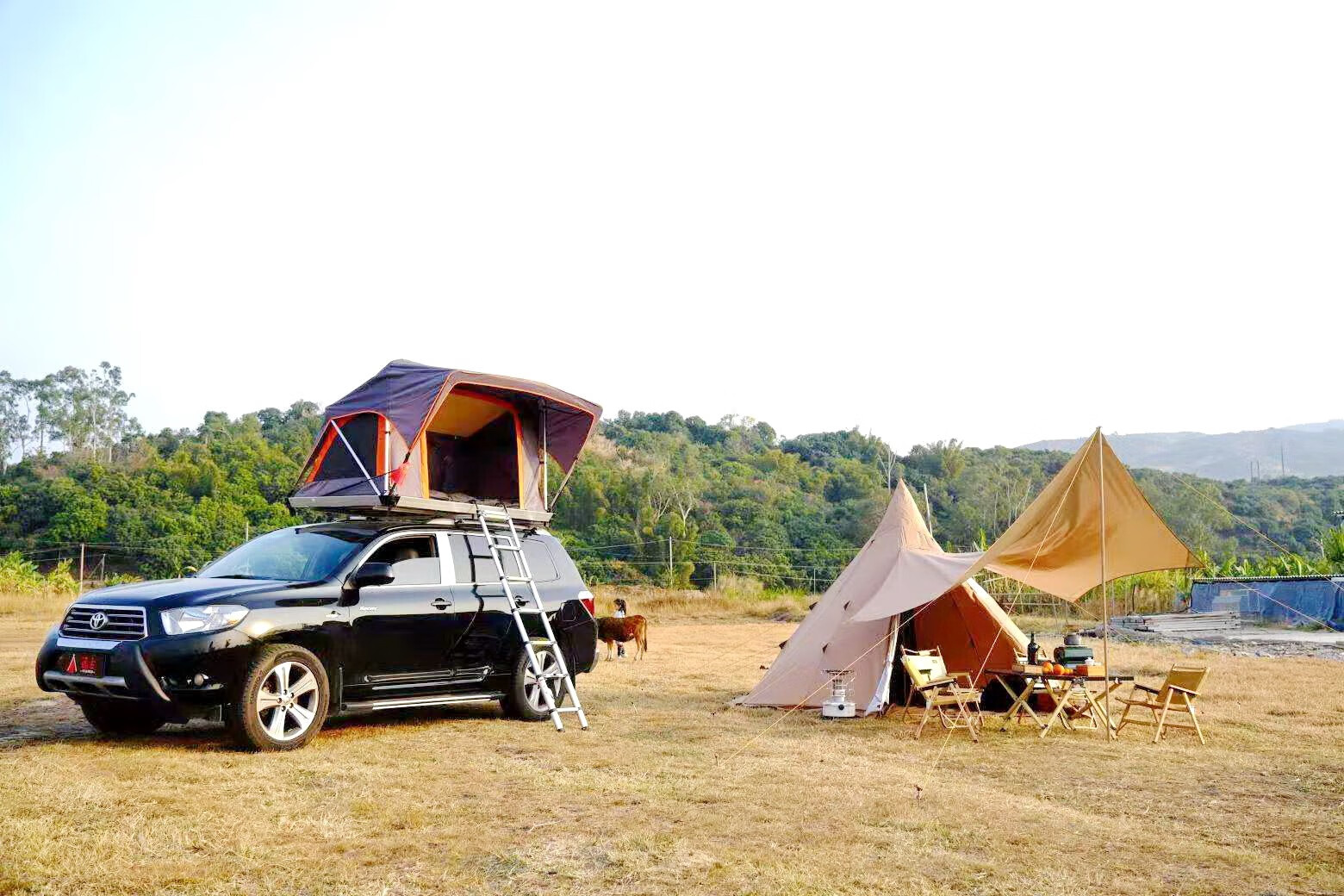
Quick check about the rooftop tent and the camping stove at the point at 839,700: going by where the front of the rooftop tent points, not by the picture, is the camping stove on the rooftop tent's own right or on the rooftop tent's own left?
on the rooftop tent's own left

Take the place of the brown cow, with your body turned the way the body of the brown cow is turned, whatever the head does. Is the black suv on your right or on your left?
on your left

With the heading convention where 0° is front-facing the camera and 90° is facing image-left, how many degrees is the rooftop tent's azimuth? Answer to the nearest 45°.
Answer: approximately 315°

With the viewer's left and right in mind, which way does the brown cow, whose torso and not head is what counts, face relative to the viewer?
facing to the left of the viewer

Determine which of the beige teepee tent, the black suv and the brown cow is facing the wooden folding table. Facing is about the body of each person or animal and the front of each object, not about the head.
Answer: the beige teepee tent

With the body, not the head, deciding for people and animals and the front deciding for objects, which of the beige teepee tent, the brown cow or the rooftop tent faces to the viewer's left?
the brown cow

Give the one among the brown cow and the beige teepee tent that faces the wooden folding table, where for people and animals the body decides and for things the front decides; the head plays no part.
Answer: the beige teepee tent

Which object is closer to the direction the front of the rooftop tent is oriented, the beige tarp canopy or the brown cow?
the beige tarp canopy

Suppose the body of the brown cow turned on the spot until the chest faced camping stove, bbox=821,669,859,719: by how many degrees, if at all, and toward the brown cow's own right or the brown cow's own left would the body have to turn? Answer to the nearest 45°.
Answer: approximately 90° to the brown cow's own left

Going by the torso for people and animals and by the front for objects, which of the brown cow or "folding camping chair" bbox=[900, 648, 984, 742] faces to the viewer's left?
the brown cow

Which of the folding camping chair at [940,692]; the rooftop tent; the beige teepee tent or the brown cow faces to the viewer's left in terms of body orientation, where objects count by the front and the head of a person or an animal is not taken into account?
the brown cow

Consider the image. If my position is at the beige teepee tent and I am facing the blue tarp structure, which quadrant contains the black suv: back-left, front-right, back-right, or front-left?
back-left

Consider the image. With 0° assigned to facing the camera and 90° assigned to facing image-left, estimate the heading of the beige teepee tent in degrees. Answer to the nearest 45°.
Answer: approximately 315°

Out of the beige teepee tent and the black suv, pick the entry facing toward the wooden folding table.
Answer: the beige teepee tent
